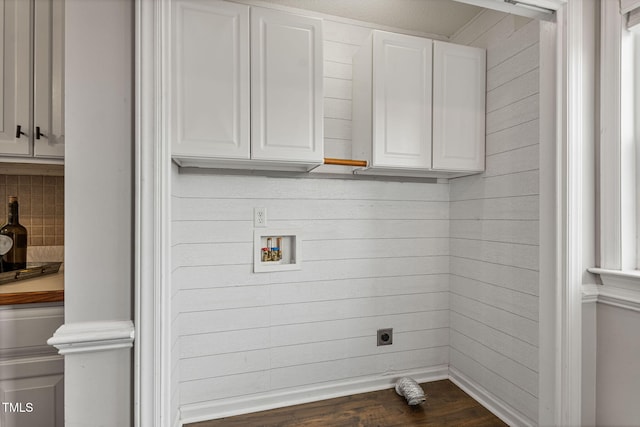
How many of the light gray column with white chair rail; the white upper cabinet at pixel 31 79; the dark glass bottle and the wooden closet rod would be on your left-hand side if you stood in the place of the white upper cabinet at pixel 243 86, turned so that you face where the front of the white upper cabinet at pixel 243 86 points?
1

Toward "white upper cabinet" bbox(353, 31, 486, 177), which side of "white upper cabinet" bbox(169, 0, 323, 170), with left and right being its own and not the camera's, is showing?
left

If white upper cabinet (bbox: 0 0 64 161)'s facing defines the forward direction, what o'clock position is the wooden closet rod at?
The wooden closet rod is roughly at 10 o'clock from the white upper cabinet.

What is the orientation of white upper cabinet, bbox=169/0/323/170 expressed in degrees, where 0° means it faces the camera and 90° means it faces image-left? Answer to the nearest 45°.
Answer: approximately 0°

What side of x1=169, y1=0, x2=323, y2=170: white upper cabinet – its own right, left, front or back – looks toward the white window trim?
left

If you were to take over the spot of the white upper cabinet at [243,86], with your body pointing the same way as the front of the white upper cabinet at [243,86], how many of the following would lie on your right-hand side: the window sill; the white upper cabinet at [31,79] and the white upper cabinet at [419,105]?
1

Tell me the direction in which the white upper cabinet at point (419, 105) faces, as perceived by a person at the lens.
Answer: facing the viewer and to the right of the viewer

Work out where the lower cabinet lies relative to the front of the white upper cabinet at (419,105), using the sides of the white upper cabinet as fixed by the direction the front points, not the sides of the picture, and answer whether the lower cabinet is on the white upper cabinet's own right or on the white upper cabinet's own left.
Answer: on the white upper cabinet's own right

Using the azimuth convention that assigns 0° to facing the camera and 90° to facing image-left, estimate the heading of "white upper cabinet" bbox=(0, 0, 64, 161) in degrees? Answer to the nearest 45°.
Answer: approximately 0°

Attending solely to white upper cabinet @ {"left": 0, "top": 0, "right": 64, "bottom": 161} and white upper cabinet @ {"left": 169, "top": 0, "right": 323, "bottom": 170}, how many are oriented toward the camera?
2

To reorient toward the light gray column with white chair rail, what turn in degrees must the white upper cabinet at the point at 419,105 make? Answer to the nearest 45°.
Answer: approximately 90° to its right
